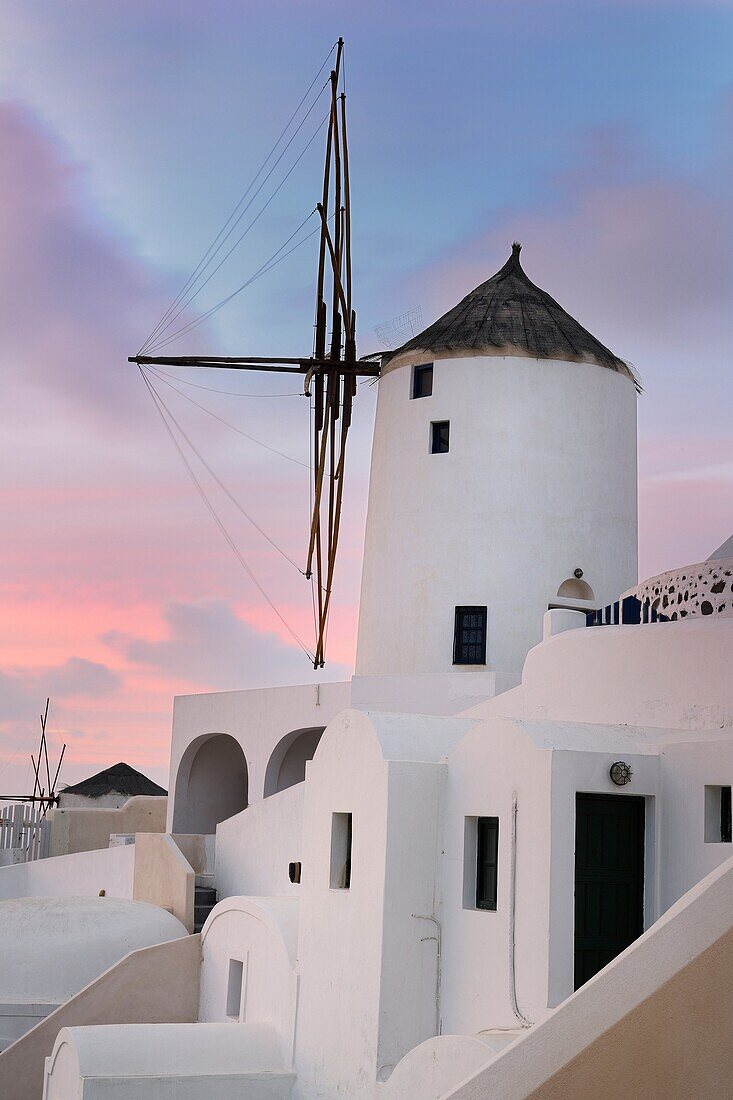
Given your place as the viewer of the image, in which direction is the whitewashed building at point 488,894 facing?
facing the viewer and to the left of the viewer

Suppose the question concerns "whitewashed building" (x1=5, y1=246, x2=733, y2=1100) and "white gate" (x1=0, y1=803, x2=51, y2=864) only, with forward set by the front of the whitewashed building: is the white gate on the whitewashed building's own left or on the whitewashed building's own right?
on the whitewashed building's own right
